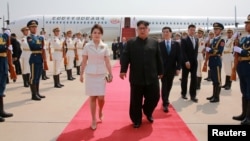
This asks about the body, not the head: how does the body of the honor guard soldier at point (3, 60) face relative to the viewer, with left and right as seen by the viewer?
facing to the right of the viewer

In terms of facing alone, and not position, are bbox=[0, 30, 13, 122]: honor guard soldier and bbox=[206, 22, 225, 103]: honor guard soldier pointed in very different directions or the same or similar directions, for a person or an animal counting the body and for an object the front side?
very different directions

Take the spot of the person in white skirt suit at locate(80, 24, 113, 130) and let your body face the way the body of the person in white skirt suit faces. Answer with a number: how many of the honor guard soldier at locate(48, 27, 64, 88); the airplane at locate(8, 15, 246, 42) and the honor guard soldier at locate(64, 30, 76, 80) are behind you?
3

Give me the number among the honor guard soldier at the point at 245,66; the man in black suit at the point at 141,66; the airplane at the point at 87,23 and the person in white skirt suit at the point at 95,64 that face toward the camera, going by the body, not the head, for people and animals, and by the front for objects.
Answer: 2

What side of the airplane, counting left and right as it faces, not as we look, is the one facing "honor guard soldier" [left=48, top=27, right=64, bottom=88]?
left

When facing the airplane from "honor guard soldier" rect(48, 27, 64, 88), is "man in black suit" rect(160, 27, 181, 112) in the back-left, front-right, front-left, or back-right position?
back-right

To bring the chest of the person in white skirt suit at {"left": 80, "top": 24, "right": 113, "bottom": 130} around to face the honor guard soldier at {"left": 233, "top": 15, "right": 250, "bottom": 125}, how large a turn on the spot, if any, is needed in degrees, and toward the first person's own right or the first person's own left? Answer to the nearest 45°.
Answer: approximately 90° to the first person's own left

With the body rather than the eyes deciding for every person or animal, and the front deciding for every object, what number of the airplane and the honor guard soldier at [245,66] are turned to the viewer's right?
0

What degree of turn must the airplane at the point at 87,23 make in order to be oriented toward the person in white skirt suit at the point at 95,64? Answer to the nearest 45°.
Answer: approximately 90° to its left

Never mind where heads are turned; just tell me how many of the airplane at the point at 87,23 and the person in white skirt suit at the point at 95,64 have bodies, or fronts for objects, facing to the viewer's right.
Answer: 0

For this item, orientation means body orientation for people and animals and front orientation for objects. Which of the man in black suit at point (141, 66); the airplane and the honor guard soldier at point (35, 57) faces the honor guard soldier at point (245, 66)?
the honor guard soldier at point (35, 57)

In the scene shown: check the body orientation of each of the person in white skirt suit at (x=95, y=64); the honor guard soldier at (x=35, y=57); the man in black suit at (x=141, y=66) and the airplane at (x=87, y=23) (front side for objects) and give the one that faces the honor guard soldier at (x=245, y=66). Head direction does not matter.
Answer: the honor guard soldier at (x=35, y=57)

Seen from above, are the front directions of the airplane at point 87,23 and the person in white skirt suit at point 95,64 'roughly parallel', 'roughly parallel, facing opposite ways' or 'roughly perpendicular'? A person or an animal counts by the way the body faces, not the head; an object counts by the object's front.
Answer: roughly perpendicular

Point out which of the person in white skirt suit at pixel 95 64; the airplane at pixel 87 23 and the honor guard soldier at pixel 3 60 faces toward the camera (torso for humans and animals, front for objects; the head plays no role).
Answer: the person in white skirt suit

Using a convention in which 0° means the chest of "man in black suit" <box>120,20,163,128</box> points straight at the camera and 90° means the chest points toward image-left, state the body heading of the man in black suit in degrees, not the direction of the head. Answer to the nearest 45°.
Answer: approximately 0°

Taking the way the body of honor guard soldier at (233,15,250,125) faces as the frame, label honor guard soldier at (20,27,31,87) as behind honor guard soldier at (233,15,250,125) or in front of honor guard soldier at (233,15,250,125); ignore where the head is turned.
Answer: in front

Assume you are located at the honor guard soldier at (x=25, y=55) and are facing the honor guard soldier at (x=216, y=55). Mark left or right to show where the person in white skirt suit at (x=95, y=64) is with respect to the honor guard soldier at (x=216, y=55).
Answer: right
